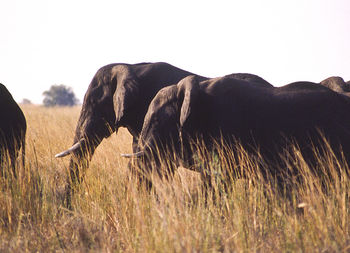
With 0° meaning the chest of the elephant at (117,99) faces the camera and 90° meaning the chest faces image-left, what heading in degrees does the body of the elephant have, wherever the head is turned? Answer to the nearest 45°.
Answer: approximately 90°

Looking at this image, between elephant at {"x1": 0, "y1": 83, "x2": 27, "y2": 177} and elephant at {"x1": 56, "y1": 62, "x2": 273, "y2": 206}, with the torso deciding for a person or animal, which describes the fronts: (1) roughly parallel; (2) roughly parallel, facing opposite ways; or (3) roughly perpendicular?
roughly parallel

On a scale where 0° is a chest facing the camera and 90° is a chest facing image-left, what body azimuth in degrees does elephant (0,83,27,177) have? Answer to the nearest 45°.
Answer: approximately 90°

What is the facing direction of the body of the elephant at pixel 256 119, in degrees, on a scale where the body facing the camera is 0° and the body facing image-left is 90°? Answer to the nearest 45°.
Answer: approximately 90°

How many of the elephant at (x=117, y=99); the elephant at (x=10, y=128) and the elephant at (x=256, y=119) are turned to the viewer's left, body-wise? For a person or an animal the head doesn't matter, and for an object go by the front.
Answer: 3

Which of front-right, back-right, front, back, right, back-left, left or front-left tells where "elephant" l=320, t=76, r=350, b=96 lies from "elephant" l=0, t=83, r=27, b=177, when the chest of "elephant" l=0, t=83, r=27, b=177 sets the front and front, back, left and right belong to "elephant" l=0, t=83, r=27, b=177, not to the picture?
back

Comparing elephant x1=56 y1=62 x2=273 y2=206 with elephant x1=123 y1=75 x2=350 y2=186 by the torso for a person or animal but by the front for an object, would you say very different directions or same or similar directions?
same or similar directions

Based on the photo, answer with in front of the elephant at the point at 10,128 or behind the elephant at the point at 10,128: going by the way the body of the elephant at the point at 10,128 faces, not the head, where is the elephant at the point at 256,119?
behind

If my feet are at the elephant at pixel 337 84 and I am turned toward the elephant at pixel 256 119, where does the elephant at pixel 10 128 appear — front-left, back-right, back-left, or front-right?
front-right

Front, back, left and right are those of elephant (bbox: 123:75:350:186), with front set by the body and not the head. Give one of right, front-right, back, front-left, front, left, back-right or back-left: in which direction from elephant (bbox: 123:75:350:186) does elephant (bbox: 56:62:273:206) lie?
front-right

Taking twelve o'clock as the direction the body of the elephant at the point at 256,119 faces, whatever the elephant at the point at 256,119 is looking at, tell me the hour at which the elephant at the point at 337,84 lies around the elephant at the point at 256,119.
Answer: the elephant at the point at 337,84 is roughly at 4 o'clock from the elephant at the point at 256,119.

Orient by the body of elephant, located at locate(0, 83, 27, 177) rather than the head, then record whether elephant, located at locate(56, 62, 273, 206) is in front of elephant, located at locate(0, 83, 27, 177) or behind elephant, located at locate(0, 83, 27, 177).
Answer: behind

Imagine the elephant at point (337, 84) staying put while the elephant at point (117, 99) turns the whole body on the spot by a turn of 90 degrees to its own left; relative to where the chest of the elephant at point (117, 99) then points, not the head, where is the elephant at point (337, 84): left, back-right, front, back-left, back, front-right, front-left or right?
left
